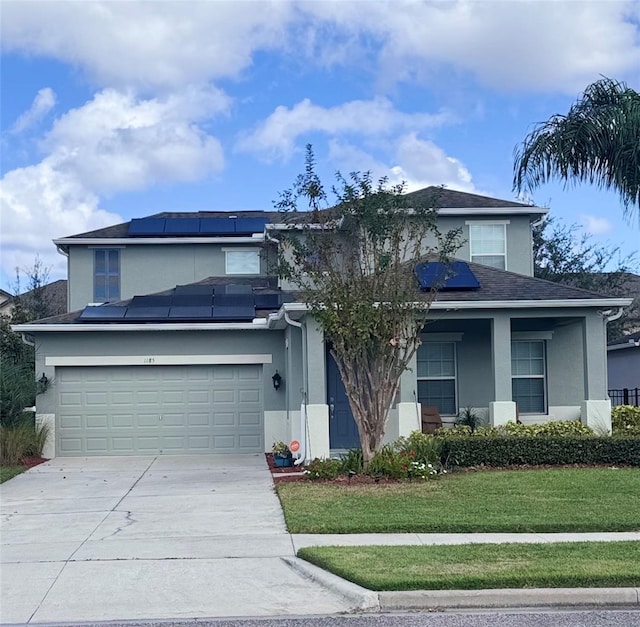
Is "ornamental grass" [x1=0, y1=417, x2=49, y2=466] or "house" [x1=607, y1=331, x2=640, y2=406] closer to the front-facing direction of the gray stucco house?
the ornamental grass

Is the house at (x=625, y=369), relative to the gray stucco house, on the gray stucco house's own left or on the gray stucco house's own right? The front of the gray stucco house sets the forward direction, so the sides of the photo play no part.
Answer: on the gray stucco house's own left

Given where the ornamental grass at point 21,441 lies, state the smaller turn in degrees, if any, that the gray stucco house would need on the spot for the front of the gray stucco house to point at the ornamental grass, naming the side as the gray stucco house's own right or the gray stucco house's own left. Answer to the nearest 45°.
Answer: approximately 90° to the gray stucco house's own right

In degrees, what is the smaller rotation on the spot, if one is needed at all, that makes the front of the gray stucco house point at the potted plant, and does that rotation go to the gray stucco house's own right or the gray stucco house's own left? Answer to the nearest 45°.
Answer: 0° — it already faces it

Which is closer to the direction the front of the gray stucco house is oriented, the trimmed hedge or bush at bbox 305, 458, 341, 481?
the bush

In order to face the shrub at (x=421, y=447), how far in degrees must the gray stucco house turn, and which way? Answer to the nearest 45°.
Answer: approximately 45° to its left

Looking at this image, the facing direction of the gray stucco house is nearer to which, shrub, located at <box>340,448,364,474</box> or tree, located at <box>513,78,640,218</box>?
the shrub

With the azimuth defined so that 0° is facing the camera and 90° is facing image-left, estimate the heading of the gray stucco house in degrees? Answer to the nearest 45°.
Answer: approximately 0°
